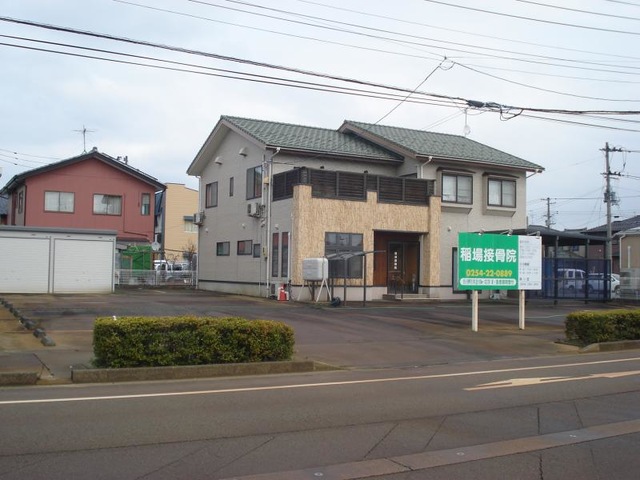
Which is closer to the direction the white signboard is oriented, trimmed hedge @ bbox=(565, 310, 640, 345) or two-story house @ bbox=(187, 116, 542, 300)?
the trimmed hedge

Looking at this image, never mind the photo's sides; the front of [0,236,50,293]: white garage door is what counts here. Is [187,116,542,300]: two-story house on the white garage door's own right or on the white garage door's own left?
on the white garage door's own left

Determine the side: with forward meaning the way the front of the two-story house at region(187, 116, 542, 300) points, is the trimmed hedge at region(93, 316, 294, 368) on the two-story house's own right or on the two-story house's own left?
on the two-story house's own right

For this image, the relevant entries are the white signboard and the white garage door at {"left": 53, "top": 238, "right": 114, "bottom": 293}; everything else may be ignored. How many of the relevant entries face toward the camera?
2

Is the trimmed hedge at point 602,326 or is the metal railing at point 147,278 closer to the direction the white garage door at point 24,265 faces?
the trimmed hedge

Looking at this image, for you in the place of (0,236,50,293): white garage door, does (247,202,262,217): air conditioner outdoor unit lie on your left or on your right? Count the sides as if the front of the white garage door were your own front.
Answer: on your left

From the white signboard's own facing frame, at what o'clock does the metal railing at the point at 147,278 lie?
The metal railing is roughly at 4 o'clock from the white signboard.

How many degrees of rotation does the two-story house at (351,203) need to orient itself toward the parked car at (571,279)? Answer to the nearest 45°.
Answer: approximately 45° to its left

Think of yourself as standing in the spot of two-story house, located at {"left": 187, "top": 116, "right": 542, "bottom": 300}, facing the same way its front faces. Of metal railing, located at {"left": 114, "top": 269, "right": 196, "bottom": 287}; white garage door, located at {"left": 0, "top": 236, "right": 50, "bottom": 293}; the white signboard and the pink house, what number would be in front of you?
1

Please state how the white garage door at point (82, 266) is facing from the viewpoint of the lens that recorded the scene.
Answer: facing the viewer

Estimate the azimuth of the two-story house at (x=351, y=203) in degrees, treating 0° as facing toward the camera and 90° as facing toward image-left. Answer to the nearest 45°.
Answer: approximately 315°

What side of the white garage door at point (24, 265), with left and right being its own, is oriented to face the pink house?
back

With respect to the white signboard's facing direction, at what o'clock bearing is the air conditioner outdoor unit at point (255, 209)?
The air conditioner outdoor unit is roughly at 4 o'clock from the white signboard.

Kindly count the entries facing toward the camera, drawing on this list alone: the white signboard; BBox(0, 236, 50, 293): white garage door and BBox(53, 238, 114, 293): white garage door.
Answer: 3

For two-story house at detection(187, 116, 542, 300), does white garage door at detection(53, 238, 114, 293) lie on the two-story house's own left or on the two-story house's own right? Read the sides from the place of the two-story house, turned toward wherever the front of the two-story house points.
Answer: on the two-story house's own right

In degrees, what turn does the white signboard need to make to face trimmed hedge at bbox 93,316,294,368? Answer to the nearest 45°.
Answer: approximately 45° to its right

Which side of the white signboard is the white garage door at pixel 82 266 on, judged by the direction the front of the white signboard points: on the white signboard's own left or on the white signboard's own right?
on the white signboard's own right
